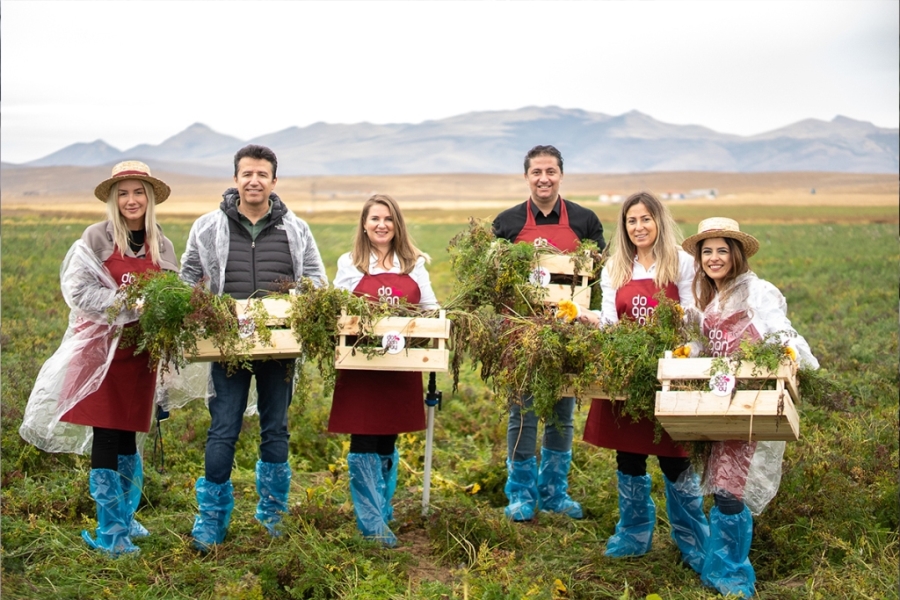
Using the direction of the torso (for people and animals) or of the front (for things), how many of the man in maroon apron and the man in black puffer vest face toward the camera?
2

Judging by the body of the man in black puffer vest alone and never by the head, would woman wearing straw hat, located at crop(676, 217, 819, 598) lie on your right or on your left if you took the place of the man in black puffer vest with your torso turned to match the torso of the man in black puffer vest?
on your left

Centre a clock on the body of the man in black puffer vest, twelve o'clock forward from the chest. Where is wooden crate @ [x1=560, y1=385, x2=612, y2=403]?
The wooden crate is roughly at 10 o'clock from the man in black puffer vest.

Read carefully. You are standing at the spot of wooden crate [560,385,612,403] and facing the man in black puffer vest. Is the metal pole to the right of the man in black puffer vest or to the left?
right

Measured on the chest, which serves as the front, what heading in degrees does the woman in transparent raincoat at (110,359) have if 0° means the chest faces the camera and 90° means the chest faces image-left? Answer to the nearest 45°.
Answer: approximately 315°

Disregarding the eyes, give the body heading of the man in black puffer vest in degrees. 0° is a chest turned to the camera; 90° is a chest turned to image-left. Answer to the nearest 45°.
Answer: approximately 0°

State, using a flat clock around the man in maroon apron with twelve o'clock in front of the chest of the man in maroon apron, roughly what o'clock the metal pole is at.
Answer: The metal pole is roughly at 2 o'clock from the man in maroon apron.

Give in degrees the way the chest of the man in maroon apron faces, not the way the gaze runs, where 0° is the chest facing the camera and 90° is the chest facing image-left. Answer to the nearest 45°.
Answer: approximately 0°
